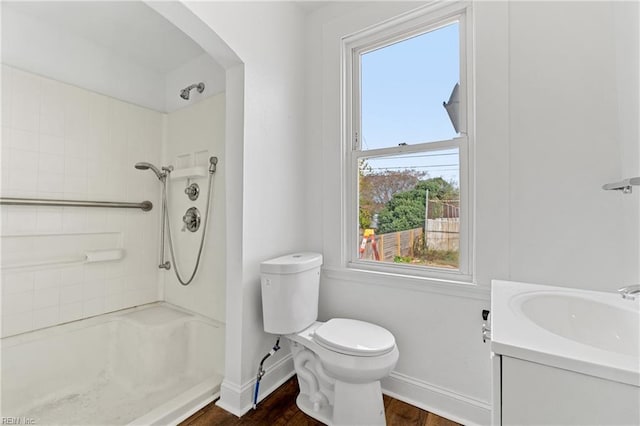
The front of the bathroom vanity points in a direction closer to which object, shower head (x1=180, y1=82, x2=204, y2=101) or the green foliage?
the shower head

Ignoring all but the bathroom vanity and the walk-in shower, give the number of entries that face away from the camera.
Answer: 0

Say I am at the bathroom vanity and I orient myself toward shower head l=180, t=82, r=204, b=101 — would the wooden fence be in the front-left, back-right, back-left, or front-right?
front-right

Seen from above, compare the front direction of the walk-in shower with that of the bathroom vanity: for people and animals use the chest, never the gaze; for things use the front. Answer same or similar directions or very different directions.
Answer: very different directions

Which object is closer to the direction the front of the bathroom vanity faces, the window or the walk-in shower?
the walk-in shower

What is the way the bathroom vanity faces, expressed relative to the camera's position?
facing the viewer and to the left of the viewer

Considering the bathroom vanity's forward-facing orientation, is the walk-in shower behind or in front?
in front

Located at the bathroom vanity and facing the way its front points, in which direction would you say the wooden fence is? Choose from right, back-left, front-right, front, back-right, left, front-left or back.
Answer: back

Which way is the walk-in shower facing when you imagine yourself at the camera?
facing the viewer and to the right of the viewer
